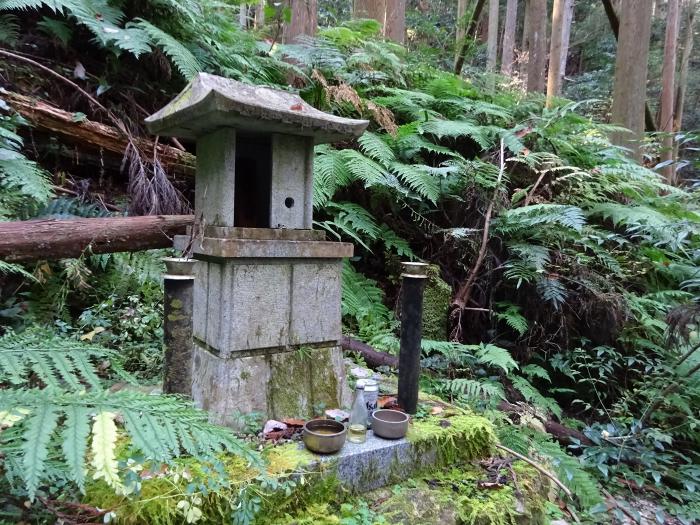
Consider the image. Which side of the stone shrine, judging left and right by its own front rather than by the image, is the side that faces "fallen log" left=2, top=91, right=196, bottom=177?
back

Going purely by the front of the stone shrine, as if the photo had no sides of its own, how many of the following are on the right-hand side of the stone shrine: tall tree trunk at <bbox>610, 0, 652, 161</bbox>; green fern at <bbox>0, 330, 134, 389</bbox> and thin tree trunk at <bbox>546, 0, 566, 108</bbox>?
1

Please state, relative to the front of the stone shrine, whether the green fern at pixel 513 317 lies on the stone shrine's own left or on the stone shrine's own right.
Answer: on the stone shrine's own left

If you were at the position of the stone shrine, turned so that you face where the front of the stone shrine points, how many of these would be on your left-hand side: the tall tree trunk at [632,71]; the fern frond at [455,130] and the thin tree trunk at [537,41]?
3

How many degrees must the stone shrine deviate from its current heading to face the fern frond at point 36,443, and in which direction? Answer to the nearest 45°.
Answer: approximately 45° to its right

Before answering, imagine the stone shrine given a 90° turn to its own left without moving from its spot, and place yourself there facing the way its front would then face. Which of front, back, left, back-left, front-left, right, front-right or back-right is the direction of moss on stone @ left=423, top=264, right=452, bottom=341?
front

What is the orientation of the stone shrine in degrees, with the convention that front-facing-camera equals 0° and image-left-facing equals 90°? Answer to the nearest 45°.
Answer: approximately 315°

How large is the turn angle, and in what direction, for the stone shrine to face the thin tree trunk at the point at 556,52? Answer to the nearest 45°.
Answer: approximately 90° to its left

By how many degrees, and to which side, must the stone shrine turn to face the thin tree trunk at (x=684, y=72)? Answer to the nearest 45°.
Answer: approximately 90° to its left

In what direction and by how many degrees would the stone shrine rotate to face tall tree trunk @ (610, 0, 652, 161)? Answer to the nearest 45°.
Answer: approximately 90° to its left

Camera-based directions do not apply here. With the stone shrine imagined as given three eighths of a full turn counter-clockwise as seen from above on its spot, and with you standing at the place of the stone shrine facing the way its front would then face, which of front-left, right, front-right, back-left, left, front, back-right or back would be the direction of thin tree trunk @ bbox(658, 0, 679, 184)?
front-right

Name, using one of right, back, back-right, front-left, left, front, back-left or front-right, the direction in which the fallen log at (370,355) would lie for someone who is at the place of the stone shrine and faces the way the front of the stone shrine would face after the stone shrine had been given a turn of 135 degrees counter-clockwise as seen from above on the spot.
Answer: front-right

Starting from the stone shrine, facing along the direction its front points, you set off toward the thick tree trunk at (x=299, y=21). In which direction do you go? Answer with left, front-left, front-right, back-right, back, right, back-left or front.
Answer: back-left
